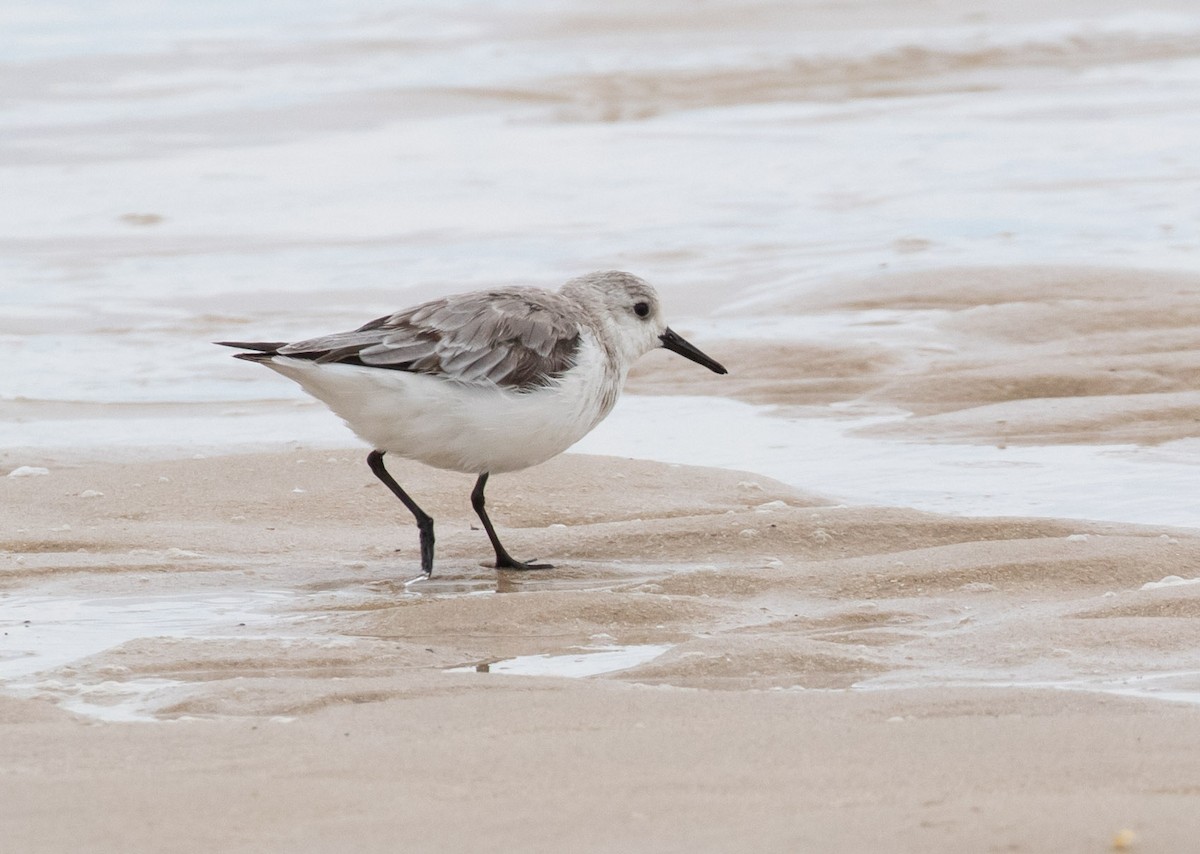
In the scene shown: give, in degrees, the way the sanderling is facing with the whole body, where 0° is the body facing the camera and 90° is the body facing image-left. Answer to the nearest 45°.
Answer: approximately 270°
